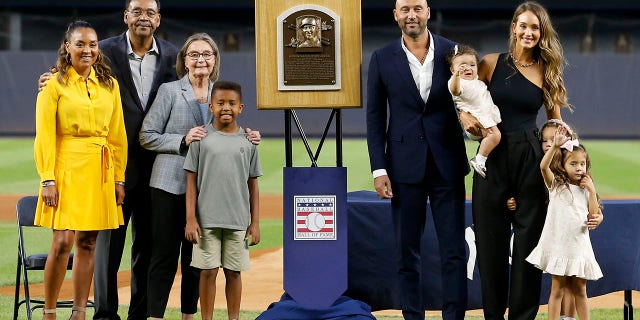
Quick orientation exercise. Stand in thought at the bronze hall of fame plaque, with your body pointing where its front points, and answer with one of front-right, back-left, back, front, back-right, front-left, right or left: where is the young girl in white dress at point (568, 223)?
left

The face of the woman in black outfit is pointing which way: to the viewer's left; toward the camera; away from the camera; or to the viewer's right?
toward the camera

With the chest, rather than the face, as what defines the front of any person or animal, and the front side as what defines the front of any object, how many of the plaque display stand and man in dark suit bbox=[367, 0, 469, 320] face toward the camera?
2

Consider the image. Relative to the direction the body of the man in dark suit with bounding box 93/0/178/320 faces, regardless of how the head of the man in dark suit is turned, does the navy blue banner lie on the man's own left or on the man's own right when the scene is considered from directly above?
on the man's own left

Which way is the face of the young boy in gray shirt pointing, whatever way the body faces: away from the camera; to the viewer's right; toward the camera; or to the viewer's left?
toward the camera

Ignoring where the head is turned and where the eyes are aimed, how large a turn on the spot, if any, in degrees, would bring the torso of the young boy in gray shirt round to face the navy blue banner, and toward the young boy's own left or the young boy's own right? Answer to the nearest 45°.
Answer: approximately 90° to the young boy's own left

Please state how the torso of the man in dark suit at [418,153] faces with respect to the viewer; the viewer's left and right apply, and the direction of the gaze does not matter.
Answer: facing the viewer

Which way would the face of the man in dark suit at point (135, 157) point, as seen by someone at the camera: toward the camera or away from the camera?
toward the camera

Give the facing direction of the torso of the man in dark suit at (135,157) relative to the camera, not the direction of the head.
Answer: toward the camera

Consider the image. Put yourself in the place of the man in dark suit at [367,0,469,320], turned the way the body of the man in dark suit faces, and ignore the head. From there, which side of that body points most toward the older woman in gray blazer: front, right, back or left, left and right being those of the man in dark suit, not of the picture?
right

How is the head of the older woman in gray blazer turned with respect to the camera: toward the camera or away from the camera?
toward the camera

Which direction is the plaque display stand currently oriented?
toward the camera

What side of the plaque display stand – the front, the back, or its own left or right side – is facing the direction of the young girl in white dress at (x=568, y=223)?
left

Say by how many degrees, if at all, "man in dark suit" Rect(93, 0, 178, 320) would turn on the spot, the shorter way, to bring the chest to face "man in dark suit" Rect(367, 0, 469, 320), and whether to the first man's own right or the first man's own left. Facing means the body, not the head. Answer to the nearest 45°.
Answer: approximately 45° to the first man's own left
